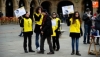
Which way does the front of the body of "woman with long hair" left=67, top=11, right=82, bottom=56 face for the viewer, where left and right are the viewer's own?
facing the viewer and to the right of the viewer
